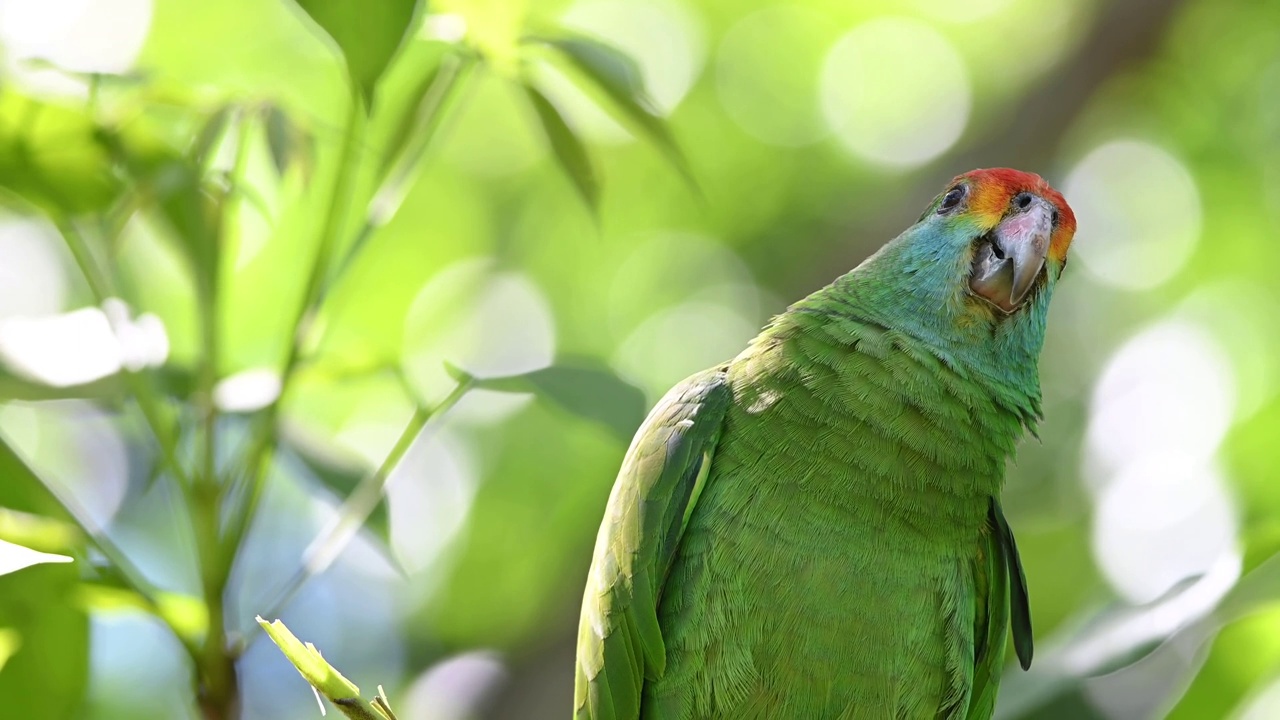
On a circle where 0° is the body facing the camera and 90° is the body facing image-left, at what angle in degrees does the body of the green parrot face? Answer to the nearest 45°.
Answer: approximately 315°

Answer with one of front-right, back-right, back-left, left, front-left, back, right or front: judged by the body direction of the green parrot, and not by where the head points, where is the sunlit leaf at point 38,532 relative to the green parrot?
right

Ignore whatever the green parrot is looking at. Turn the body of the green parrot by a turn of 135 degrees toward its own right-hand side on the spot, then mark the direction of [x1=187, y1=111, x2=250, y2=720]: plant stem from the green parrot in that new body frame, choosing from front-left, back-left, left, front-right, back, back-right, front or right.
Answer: front-left

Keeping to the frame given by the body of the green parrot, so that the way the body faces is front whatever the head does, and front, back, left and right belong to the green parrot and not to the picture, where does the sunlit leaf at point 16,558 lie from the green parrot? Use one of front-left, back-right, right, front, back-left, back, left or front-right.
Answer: right

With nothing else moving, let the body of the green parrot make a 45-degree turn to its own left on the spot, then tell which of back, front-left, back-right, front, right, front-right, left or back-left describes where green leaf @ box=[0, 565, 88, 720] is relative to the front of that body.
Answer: back-right

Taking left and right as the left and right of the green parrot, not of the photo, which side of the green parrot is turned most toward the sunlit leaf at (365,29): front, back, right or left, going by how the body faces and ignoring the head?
right

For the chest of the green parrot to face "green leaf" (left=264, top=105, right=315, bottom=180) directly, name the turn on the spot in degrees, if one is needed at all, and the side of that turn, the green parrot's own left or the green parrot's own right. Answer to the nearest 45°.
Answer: approximately 135° to the green parrot's own right

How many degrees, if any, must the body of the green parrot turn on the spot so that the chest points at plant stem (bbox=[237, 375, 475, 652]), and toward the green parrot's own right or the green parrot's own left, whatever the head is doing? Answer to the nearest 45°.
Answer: approximately 90° to the green parrot's own right

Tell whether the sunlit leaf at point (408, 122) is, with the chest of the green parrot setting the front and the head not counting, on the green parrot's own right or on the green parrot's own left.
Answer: on the green parrot's own right

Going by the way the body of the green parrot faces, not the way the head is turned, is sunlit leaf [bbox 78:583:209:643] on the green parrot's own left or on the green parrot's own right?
on the green parrot's own right

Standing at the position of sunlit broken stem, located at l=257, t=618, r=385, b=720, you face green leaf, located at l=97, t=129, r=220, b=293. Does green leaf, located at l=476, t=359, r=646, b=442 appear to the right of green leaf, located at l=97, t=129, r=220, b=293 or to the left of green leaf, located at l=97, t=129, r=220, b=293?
right
